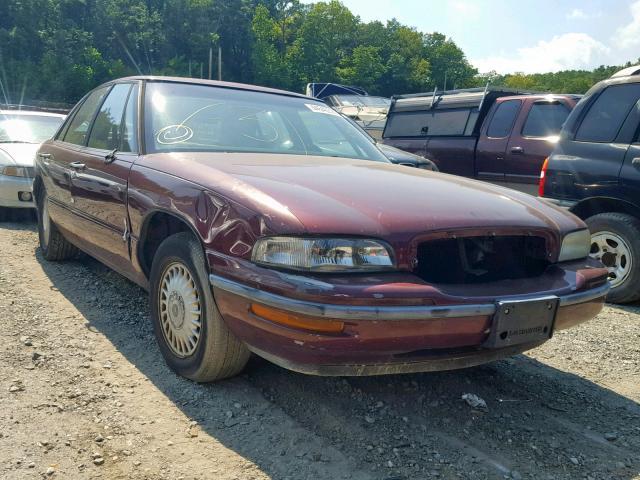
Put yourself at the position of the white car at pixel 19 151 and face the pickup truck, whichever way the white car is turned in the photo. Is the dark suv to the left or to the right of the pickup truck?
right

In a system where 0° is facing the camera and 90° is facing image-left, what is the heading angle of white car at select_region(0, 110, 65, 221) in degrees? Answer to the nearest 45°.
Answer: approximately 315°

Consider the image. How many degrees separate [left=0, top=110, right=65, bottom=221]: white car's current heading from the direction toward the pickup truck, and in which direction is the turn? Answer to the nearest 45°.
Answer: approximately 45° to its left

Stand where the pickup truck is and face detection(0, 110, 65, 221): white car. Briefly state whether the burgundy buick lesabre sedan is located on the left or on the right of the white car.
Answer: left

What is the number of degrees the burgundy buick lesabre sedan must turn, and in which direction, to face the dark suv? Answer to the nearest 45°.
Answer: approximately 90° to its left
